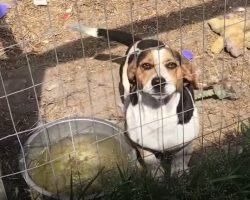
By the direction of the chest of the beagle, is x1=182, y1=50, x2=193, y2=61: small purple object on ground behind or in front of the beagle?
behind

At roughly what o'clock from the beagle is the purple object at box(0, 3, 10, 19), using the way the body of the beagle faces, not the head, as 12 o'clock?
The purple object is roughly at 5 o'clock from the beagle.

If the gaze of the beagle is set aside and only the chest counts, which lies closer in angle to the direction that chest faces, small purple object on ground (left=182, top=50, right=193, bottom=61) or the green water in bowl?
the green water in bowl

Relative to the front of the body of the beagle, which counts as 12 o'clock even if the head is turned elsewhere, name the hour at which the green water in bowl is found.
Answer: The green water in bowl is roughly at 2 o'clock from the beagle.

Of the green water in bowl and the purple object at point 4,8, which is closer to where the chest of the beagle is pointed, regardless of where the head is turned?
the green water in bowl

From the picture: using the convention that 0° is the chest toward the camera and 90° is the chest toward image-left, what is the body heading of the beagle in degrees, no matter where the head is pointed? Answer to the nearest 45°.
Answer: approximately 0°
